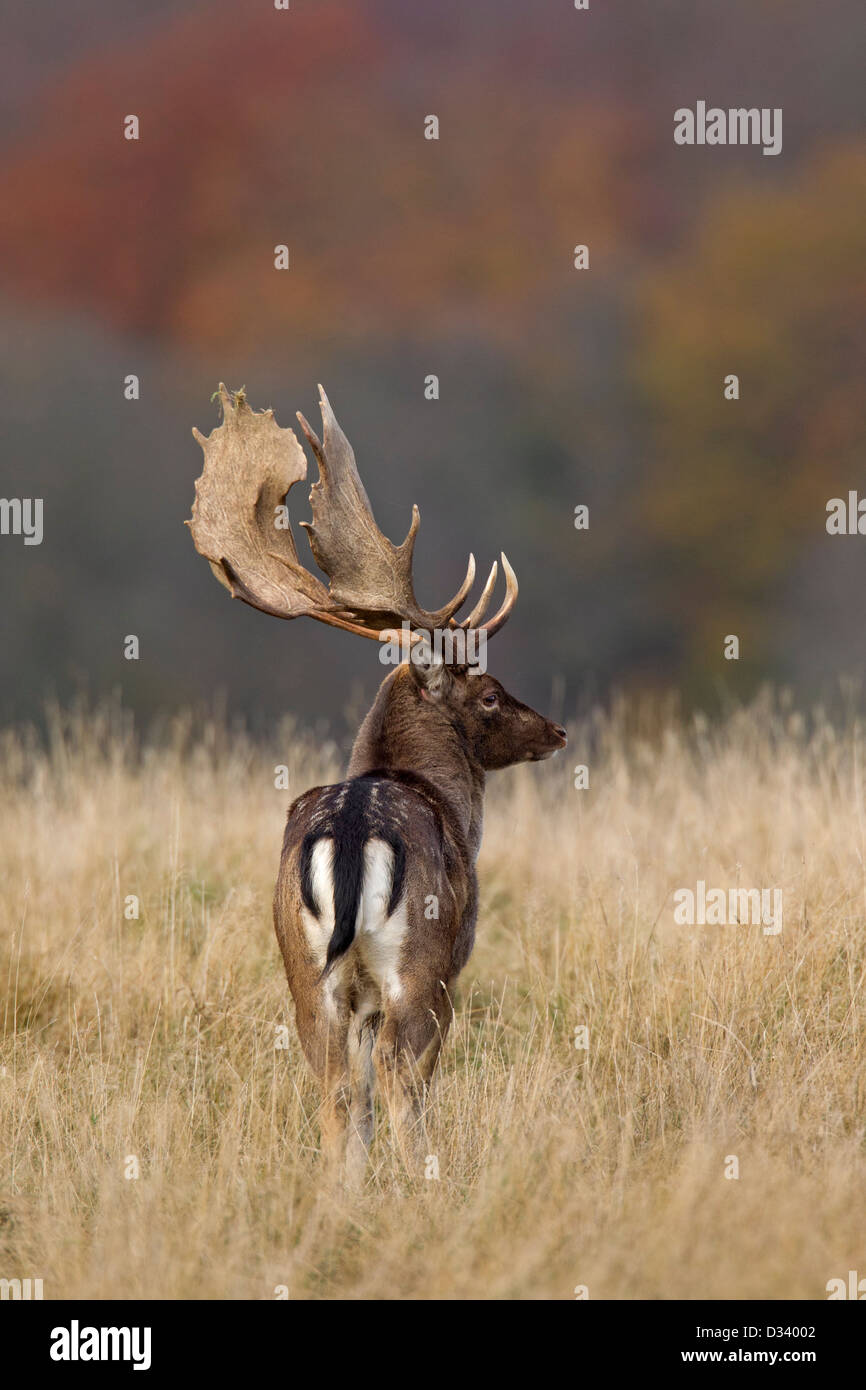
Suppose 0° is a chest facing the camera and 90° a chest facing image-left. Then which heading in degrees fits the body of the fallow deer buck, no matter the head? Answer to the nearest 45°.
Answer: approximately 180°
